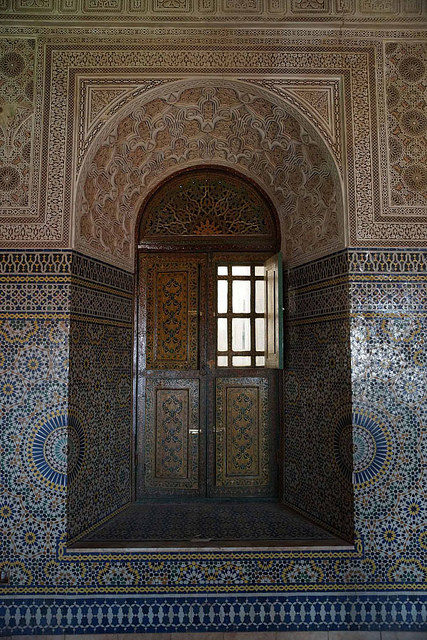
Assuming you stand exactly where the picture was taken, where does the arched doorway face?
facing the viewer
